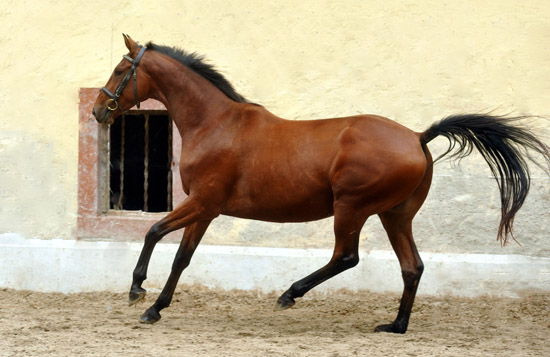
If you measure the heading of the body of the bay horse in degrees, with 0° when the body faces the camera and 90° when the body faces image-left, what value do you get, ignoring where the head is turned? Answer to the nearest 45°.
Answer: approximately 90°
